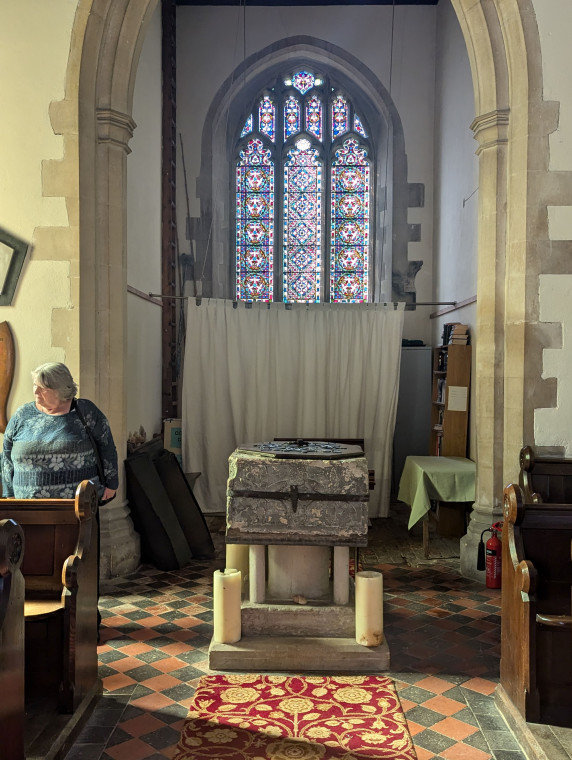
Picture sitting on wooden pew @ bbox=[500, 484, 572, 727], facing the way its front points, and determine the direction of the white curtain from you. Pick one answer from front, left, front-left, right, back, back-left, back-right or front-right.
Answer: back-right

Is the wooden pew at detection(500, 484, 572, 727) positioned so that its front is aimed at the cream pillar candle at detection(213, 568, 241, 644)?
no

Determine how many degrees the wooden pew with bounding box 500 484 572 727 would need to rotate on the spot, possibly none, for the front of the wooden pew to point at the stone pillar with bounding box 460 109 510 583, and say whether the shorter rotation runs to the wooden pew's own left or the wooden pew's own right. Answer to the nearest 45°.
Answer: approximately 180°

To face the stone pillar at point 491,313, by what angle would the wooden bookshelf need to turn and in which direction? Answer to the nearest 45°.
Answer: approximately 90° to its left

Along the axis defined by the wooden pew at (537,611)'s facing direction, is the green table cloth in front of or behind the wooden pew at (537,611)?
behind

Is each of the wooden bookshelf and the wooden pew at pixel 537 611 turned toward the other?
no

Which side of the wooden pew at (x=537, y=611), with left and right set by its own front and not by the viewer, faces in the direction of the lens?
front

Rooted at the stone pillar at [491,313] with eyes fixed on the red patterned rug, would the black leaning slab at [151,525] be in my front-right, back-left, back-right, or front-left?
front-right

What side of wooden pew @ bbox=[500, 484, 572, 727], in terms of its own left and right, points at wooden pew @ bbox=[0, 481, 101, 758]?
right
